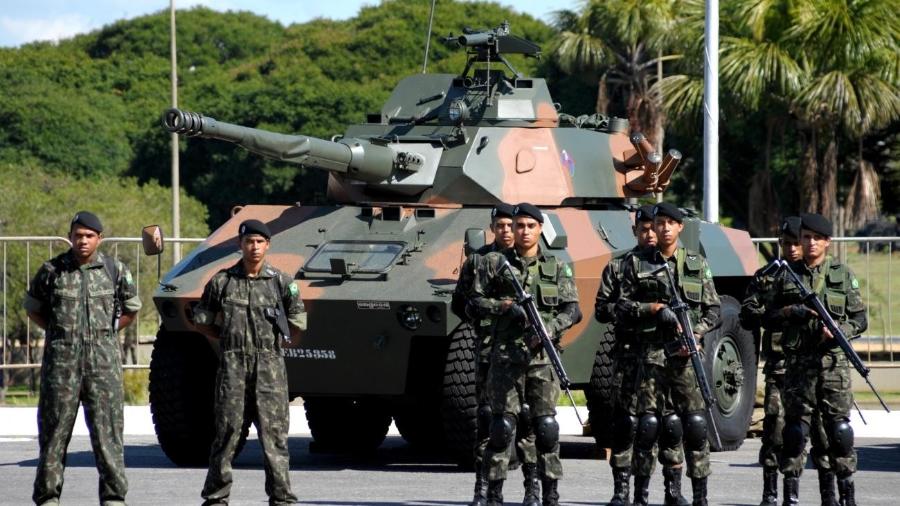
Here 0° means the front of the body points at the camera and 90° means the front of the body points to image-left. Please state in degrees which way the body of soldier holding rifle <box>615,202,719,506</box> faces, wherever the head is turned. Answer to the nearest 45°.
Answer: approximately 0°

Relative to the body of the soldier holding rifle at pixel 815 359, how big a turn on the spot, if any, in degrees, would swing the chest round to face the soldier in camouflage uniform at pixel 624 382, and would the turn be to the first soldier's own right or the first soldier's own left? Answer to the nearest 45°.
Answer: approximately 90° to the first soldier's own right

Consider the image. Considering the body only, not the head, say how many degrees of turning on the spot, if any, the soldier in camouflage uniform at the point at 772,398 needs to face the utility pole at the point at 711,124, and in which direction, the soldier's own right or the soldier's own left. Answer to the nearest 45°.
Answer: approximately 180°

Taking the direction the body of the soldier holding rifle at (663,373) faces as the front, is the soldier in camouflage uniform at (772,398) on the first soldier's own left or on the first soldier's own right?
on the first soldier's own left

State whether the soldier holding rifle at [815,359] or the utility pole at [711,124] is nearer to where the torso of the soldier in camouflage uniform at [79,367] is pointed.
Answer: the soldier holding rifle
